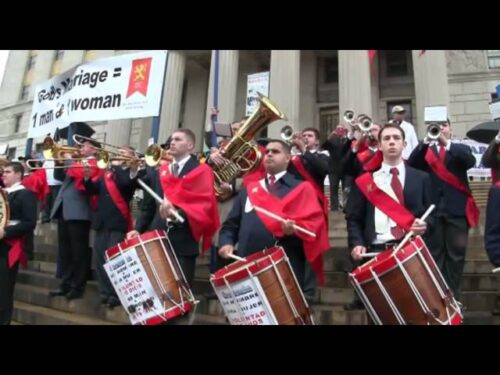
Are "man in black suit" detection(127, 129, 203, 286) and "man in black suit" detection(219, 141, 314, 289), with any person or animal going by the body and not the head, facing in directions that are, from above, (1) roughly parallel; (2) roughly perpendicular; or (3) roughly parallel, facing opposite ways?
roughly parallel

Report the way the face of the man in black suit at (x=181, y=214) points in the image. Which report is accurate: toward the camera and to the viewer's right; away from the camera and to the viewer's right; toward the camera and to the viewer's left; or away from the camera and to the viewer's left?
toward the camera and to the viewer's left

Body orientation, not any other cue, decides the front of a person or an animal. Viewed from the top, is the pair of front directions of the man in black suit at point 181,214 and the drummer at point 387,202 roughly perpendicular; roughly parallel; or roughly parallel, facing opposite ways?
roughly parallel

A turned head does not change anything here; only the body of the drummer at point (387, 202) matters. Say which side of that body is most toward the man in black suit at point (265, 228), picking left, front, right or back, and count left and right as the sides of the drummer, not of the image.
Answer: right

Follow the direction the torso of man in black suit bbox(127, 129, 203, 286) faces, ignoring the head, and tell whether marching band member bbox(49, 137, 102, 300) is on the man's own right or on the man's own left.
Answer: on the man's own right

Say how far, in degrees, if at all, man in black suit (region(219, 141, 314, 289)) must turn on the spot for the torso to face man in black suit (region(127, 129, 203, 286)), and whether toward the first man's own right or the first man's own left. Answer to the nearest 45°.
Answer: approximately 90° to the first man's own right

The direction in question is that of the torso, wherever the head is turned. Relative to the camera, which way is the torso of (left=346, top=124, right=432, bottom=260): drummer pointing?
toward the camera

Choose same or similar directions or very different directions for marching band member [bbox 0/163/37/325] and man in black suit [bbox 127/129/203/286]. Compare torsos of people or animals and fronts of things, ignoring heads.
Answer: same or similar directions

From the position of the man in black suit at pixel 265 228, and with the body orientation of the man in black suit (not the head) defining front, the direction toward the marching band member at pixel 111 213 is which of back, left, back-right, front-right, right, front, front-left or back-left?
right

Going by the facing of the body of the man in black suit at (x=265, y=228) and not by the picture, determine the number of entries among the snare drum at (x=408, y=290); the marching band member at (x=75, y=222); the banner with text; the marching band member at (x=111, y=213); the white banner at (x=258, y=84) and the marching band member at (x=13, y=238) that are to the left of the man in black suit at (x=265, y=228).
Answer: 1

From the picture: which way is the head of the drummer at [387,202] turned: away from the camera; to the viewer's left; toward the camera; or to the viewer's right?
toward the camera

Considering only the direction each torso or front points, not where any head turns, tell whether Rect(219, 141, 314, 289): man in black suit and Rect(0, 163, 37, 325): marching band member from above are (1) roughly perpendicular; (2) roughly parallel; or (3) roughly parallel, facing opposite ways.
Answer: roughly parallel

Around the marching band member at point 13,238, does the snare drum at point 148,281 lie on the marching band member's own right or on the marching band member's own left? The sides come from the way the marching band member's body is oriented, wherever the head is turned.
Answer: on the marching band member's own left
